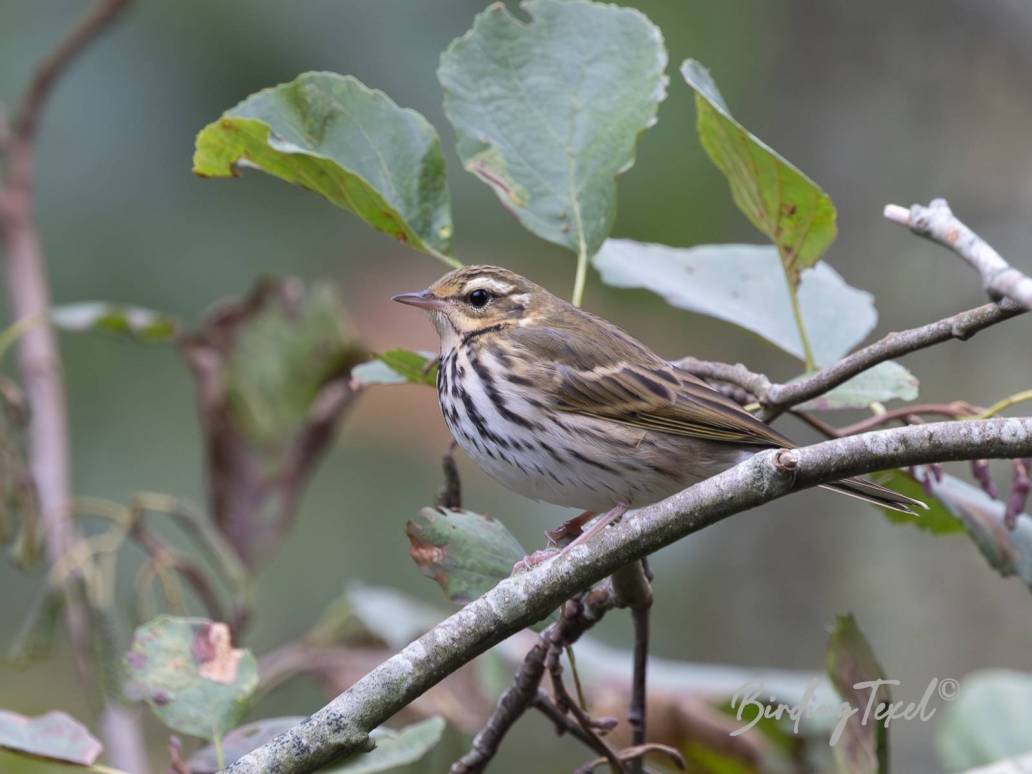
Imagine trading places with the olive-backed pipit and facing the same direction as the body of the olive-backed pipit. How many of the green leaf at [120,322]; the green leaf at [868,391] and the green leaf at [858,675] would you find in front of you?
1

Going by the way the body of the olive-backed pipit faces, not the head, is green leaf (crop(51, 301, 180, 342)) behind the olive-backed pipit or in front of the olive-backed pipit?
in front

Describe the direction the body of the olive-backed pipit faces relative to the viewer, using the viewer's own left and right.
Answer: facing to the left of the viewer

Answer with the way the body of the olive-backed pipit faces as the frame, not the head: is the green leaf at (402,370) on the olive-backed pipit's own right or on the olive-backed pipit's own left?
on the olive-backed pipit's own right

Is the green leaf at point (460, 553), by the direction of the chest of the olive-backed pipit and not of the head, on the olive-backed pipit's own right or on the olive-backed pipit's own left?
on the olive-backed pipit's own right

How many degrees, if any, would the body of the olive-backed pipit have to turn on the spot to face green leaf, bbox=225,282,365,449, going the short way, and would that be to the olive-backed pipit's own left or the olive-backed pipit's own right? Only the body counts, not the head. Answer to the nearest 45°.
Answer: approximately 45° to the olive-backed pipit's own right
